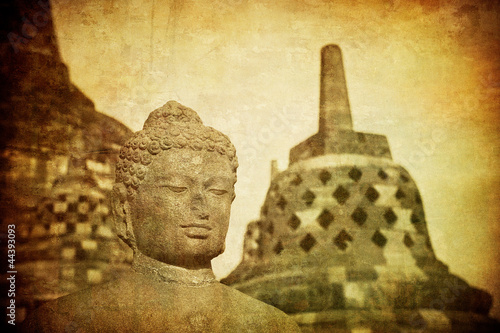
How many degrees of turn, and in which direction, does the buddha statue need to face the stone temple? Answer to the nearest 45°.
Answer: approximately 180°

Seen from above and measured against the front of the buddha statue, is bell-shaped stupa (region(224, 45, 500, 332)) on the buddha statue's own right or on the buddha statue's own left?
on the buddha statue's own left

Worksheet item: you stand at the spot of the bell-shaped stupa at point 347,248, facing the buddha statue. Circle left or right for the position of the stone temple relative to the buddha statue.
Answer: right

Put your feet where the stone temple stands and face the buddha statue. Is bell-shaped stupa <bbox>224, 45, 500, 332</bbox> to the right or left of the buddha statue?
left
